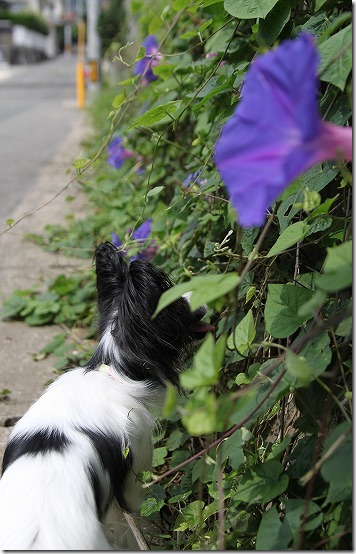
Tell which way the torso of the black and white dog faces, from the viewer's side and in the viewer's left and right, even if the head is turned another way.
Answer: facing away from the viewer and to the right of the viewer

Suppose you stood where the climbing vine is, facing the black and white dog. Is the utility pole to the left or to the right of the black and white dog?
right

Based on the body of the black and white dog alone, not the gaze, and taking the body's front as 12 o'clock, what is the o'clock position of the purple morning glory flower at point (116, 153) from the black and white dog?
The purple morning glory flower is roughly at 11 o'clock from the black and white dog.

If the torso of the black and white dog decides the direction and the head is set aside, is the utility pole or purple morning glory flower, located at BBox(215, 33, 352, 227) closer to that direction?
the utility pole

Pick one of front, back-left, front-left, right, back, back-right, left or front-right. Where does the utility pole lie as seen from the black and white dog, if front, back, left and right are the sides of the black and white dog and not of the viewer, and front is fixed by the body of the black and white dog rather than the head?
front-left
